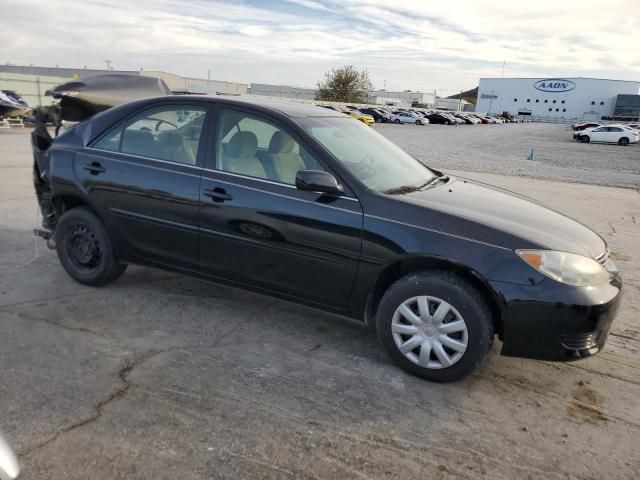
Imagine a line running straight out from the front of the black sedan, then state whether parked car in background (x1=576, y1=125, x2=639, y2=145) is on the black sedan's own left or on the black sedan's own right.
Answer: on the black sedan's own left

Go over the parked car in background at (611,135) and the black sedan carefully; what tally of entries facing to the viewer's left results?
1

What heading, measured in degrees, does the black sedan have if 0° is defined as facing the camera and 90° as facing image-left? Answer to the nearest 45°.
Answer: approximately 315°

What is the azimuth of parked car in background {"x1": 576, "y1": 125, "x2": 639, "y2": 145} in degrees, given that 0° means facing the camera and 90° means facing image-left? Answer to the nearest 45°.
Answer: approximately 90°

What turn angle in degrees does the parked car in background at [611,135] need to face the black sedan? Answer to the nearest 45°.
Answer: approximately 90° to its left

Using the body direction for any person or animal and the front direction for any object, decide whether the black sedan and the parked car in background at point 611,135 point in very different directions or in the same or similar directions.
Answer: very different directions
